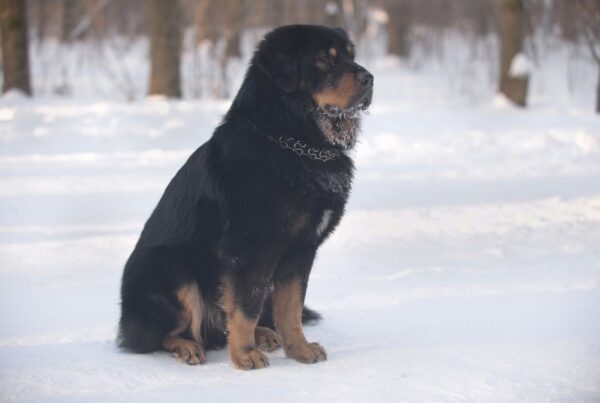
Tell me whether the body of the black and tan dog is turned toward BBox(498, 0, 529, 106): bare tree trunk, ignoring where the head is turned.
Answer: no

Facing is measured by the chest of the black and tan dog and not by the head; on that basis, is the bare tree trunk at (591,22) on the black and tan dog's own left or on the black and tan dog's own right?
on the black and tan dog's own left

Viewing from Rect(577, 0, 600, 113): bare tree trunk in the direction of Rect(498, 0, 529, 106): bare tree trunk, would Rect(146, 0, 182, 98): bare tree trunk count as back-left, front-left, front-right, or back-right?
front-left

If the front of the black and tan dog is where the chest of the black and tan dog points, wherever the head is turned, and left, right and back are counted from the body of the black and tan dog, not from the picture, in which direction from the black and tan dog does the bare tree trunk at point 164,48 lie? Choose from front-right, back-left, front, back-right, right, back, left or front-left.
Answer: back-left

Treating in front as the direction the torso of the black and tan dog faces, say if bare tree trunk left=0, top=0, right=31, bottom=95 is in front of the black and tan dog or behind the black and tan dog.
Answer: behind

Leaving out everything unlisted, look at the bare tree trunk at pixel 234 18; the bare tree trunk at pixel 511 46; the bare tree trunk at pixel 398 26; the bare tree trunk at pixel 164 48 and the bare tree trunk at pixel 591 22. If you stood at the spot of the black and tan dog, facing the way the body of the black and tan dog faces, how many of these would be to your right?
0

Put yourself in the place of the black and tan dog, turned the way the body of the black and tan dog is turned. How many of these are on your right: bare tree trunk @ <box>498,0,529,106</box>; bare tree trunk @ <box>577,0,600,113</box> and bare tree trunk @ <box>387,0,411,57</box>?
0

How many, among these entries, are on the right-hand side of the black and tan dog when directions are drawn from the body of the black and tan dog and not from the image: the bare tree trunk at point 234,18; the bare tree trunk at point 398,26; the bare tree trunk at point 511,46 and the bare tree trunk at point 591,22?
0

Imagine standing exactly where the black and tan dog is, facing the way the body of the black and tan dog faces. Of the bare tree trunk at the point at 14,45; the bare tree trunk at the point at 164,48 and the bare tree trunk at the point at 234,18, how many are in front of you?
0

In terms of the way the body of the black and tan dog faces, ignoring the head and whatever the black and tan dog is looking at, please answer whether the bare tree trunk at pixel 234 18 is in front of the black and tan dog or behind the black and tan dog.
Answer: behind

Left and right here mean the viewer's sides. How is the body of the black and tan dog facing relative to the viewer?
facing the viewer and to the right of the viewer

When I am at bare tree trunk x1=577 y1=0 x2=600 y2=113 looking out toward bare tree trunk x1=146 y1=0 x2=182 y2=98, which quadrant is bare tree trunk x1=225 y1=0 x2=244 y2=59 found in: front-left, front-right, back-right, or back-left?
front-right

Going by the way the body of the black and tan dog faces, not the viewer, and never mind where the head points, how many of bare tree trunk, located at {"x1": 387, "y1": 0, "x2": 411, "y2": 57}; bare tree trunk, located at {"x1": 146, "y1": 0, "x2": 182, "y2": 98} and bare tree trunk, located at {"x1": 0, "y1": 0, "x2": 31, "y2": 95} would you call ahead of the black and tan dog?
0

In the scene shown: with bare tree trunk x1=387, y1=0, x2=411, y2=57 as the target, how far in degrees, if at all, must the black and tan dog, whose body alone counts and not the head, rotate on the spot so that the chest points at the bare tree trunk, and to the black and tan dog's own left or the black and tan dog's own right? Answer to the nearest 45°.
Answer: approximately 135° to the black and tan dog's own left

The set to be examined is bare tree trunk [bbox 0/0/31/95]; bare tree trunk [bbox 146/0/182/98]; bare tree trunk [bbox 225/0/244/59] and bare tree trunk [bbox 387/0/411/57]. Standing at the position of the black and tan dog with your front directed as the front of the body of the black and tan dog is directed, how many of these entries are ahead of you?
0
